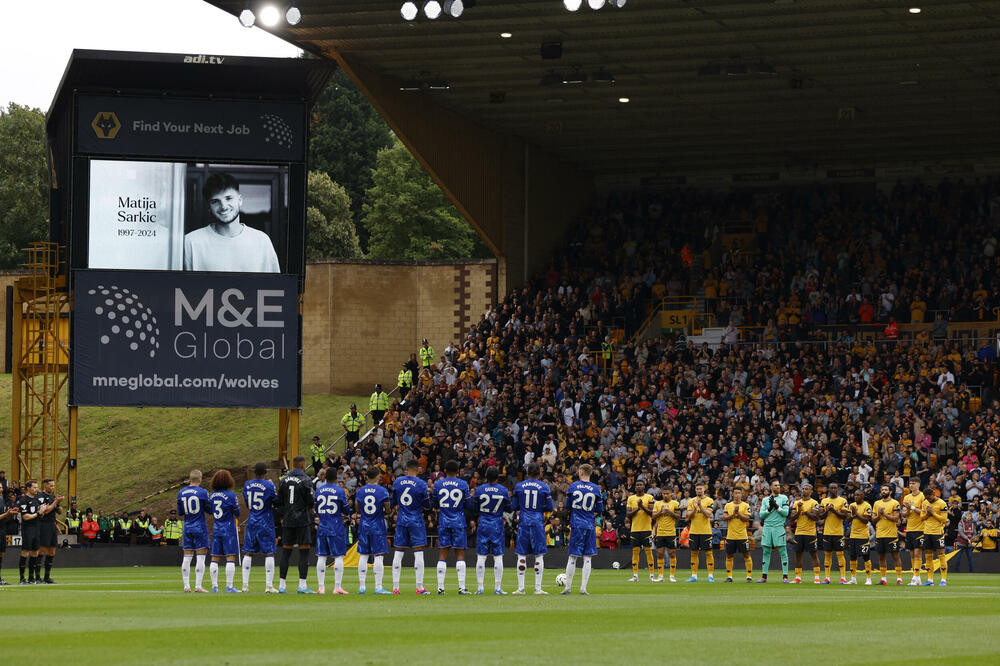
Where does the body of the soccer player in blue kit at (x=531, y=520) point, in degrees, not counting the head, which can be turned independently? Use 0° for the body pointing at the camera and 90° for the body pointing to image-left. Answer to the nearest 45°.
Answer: approximately 180°

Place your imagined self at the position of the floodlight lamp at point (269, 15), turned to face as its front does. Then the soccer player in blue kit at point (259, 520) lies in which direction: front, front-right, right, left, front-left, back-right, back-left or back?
front

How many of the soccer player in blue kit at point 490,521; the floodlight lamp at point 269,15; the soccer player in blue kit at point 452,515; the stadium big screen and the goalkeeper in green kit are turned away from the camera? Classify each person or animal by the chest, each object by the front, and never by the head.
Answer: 2

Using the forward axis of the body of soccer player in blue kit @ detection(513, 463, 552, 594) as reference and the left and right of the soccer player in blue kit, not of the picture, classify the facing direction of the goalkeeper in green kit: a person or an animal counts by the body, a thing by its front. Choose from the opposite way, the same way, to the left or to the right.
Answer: the opposite way

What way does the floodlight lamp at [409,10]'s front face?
toward the camera

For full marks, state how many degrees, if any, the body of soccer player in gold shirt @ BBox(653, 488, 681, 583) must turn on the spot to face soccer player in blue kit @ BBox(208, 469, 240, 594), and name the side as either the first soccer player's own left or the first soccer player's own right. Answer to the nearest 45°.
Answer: approximately 45° to the first soccer player's own right

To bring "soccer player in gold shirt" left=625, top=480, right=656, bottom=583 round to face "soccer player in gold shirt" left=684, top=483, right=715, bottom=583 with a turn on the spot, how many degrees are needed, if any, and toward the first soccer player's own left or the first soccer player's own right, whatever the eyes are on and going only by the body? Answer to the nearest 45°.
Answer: approximately 45° to the first soccer player's own left

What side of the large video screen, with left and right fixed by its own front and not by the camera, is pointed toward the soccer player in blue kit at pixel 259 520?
front

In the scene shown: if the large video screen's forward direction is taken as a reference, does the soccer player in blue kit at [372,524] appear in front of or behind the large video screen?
in front

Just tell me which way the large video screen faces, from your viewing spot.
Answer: facing the viewer

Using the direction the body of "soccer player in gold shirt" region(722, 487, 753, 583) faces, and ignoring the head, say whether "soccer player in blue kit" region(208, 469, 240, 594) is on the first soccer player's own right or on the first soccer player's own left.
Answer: on the first soccer player's own right

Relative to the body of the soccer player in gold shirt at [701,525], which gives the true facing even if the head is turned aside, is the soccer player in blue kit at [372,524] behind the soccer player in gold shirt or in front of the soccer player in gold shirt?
in front

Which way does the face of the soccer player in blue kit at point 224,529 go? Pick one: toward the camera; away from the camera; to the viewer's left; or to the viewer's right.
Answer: away from the camera

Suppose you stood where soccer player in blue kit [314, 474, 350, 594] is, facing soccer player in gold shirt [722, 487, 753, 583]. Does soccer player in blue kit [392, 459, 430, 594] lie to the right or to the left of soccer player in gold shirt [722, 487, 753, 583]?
right

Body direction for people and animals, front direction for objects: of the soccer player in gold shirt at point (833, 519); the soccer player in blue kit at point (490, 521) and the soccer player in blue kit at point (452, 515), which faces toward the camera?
the soccer player in gold shirt

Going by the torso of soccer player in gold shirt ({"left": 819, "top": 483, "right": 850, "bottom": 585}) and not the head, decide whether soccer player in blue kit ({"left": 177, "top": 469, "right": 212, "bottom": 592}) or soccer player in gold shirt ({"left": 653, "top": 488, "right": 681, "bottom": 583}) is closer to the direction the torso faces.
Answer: the soccer player in blue kit

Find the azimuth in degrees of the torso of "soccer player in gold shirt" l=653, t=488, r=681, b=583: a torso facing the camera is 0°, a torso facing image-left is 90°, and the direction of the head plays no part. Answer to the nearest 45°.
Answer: approximately 0°
